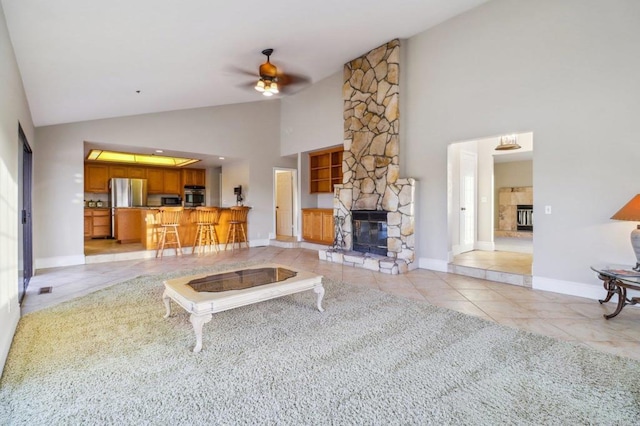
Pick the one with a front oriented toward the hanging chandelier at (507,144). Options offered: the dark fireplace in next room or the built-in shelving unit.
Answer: the dark fireplace in next room

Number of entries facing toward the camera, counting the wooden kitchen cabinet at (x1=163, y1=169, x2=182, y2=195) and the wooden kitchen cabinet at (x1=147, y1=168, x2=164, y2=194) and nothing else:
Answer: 2

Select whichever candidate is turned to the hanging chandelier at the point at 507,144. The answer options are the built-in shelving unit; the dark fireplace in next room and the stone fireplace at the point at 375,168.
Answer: the dark fireplace in next room

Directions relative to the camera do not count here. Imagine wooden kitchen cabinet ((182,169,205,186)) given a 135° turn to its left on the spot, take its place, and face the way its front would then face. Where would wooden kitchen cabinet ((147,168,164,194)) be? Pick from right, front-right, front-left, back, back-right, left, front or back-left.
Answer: back-left

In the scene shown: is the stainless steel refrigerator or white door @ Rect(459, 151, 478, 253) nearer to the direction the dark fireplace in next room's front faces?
the white door

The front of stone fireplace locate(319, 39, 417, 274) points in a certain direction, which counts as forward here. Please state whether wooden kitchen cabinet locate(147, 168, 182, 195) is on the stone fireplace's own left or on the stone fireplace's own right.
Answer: on the stone fireplace's own right

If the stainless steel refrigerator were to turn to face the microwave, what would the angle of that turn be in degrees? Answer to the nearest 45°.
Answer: approximately 135° to its left

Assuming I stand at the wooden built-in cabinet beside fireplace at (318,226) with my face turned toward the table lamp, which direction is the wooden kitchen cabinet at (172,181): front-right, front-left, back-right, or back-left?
back-right

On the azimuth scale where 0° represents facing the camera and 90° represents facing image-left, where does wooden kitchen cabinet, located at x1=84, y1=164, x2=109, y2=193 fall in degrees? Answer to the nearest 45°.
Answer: approximately 0°
